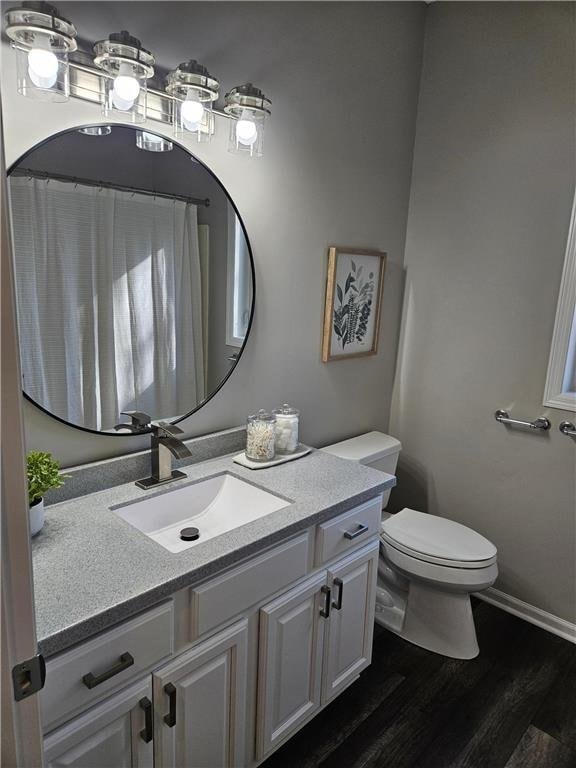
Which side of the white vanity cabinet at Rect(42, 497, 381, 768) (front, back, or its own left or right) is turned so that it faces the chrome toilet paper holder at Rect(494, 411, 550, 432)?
left

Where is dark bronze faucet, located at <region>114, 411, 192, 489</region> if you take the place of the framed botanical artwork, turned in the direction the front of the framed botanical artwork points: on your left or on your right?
on your right

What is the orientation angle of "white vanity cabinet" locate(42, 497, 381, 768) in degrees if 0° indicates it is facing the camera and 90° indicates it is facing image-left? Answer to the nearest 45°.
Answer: approximately 315°

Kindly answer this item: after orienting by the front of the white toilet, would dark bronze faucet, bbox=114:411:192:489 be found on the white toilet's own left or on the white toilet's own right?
on the white toilet's own right

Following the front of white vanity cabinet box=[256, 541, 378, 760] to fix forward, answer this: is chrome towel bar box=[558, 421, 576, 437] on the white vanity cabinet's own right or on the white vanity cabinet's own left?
on the white vanity cabinet's own left

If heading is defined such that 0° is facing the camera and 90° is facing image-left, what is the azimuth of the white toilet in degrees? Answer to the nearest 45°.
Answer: approximately 315°

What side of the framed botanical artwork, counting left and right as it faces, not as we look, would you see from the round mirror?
right

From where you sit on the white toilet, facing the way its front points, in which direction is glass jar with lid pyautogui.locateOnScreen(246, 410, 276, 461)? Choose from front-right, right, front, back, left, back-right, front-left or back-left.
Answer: right
